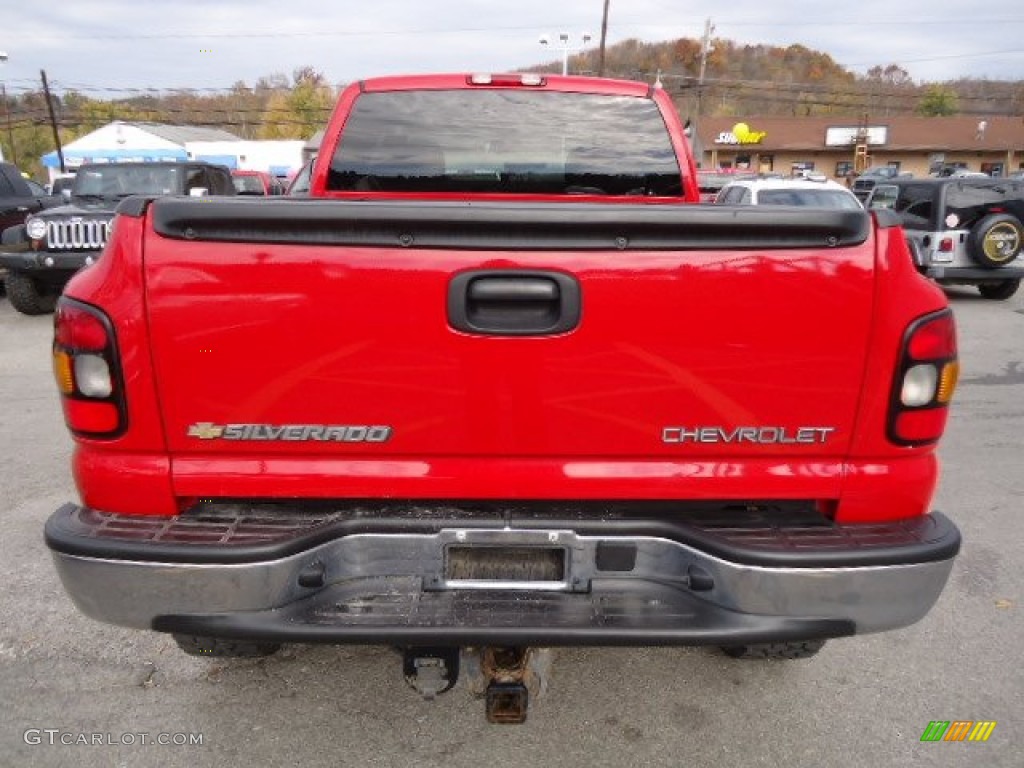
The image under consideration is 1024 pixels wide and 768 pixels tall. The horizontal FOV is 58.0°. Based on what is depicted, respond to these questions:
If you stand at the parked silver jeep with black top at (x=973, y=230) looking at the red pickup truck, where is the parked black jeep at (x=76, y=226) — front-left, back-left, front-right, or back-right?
front-right

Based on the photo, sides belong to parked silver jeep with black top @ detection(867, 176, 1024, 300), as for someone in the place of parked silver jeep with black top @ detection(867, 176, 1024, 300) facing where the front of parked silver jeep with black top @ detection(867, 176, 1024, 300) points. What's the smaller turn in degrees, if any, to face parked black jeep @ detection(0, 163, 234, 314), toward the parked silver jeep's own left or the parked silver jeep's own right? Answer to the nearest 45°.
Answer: approximately 90° to the parked silver jeep's own left

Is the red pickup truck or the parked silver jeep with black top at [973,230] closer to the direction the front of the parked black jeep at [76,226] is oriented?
the red pickup truck

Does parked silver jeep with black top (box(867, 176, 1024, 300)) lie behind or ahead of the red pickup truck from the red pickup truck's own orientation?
ahead

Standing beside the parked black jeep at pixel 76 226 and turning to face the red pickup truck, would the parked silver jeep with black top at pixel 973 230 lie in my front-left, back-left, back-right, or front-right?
front-left

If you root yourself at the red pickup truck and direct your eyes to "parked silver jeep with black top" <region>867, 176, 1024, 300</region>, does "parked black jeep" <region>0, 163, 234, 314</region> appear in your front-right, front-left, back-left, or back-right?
front-left

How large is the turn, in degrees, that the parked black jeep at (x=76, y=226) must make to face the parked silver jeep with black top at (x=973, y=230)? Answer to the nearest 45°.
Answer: approximately 135° to its left

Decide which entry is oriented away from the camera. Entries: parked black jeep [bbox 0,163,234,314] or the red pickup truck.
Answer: the red pickup truck

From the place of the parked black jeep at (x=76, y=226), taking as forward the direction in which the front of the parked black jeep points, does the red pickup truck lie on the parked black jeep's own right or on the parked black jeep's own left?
on the parked black jeep's own left

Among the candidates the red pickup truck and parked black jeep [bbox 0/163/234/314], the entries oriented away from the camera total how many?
1

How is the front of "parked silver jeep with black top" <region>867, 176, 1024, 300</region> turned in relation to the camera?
facing away from the viewer and to the left of the viewer

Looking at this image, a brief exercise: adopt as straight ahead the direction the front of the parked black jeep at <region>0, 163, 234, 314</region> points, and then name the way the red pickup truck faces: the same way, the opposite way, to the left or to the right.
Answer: the opposite way

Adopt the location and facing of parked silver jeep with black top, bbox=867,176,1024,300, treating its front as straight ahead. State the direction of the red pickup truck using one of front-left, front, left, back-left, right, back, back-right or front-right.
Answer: back-left

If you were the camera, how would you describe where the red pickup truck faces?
facing away from the viewer

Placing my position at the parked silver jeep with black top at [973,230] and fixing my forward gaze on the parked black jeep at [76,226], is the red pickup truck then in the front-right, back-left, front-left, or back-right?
front-left

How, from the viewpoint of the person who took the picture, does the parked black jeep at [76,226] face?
facing the viewer and to the left of the viewer
